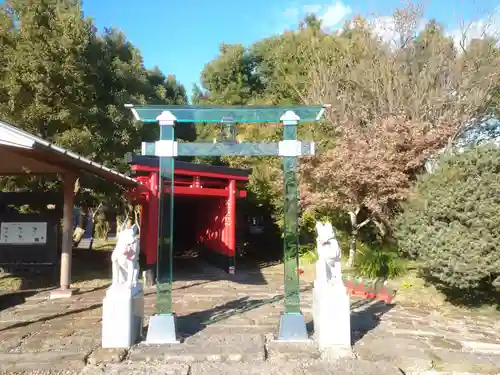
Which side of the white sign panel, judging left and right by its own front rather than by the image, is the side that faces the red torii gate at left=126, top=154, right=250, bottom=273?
left

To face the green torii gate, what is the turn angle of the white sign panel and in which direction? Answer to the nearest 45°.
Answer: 0° — it already faces it

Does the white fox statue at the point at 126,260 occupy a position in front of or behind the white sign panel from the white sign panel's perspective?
in front

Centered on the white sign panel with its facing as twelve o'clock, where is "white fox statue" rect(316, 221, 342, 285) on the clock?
The white fox statue is roughly at 11 o'clock from the white sign panel.

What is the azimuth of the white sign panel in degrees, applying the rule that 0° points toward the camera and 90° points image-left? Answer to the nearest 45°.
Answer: approximately 0°

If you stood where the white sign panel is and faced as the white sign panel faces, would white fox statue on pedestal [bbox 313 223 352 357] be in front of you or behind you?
in front

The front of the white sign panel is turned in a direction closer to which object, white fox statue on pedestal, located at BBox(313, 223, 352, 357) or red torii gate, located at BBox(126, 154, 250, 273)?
the white fox statue on pedestal

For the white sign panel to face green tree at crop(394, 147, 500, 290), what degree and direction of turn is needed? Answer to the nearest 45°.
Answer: approximately 45° to its left

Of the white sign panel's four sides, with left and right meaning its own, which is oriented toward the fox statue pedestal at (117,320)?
front
